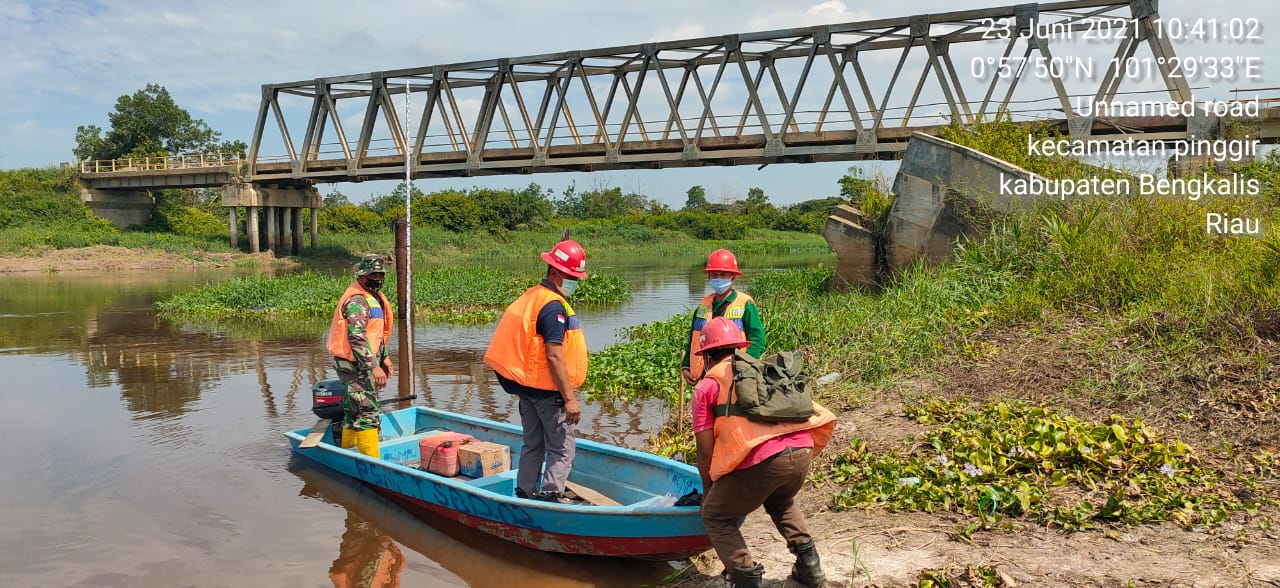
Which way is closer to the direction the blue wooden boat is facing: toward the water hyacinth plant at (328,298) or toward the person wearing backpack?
the person wearing backpack

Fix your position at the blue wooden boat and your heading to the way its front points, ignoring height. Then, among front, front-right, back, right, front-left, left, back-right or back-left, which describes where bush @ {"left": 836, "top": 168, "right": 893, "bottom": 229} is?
left

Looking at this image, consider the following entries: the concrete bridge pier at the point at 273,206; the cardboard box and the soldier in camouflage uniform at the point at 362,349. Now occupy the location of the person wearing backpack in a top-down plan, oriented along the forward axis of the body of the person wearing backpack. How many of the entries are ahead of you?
3

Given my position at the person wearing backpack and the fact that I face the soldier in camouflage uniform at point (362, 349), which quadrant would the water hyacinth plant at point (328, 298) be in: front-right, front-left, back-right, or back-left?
front-right

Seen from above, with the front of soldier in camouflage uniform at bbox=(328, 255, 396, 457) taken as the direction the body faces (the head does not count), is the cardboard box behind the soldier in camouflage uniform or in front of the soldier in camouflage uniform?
in front

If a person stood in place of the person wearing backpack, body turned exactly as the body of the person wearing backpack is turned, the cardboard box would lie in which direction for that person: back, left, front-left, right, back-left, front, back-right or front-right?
front

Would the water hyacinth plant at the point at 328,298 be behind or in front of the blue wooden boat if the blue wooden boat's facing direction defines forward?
behind

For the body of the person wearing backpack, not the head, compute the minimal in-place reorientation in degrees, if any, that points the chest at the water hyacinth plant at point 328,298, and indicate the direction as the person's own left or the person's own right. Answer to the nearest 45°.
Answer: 0° — they already face it

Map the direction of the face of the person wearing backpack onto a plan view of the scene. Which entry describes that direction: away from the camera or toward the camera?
away from the camera

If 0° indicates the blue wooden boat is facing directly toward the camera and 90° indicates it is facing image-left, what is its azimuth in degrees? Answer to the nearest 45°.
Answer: approximately 315°

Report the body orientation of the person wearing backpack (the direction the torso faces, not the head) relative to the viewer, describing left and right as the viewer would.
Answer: facing away from the viewer and to the left of the viewer

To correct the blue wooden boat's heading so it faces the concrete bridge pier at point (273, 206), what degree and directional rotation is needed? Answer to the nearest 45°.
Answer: approximately 135° to its left

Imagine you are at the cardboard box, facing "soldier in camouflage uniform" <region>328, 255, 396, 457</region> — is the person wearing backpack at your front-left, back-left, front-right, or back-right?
back-left

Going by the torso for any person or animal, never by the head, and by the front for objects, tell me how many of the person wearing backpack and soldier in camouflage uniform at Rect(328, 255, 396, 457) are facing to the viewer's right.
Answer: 1

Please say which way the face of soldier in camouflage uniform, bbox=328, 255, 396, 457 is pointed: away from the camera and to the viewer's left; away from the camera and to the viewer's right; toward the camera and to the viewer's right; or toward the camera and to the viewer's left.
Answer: toward the camera and to the viewer's right
